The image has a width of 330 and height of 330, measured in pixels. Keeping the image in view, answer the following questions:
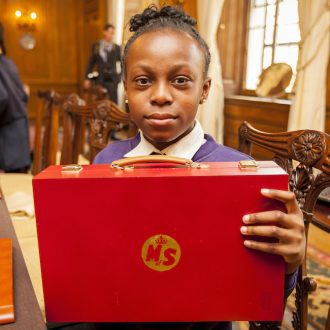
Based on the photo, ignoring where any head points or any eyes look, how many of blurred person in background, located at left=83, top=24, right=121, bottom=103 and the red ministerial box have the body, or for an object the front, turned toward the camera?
2

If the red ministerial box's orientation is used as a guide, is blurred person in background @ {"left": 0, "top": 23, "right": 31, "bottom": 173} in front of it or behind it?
behind

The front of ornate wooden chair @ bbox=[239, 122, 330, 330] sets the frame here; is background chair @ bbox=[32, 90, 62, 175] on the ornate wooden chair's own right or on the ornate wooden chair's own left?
on the ornate wooden chair's own right

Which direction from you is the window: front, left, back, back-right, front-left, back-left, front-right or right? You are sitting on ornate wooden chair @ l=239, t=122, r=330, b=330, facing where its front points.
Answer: back-right

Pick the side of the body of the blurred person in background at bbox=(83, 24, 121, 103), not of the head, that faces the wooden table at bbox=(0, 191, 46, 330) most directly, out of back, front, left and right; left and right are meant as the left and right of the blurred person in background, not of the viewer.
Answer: front
